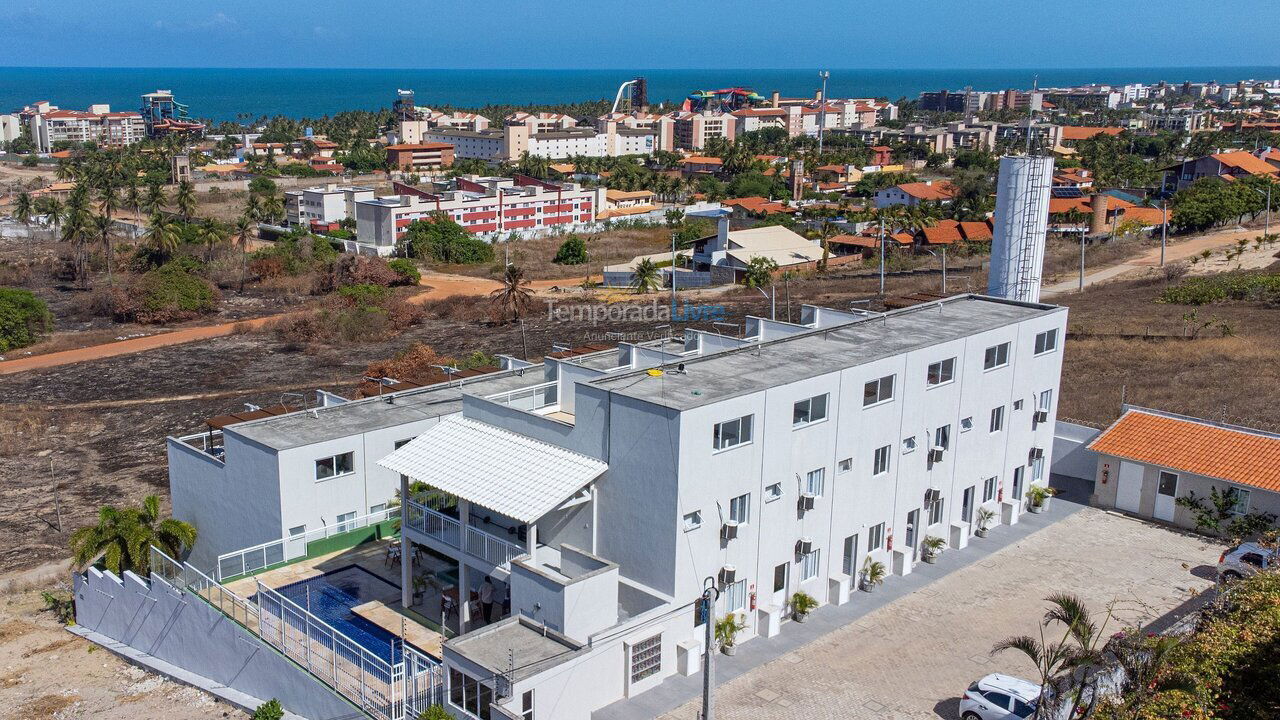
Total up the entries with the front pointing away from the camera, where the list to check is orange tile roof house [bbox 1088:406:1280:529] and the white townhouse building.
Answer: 0

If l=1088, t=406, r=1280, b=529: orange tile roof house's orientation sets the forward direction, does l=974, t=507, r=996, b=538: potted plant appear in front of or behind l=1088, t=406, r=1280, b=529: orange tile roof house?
in front

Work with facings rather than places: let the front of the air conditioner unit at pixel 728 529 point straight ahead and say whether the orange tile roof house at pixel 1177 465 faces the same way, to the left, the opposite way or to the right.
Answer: to the right

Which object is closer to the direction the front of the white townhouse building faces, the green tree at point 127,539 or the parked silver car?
the parked silver car

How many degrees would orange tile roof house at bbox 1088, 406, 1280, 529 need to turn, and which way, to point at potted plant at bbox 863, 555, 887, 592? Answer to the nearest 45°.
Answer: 0° — it already faces it

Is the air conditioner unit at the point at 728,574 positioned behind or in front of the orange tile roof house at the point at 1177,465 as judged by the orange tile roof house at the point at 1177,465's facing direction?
in front

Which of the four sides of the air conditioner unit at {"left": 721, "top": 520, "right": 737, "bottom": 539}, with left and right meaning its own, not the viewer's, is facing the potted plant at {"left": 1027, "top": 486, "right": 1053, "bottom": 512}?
left

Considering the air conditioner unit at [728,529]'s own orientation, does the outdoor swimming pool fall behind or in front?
behind

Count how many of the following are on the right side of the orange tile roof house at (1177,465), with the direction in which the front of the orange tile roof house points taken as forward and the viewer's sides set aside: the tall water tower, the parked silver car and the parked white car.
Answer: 1

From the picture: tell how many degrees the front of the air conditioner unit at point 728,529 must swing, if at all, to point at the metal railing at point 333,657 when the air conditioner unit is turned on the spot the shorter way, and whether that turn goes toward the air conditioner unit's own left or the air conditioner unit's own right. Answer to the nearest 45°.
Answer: approximately 135° to the air conditioner unit's own right

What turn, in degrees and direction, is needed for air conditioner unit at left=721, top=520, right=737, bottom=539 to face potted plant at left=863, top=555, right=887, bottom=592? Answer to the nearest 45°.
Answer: approximately 90° to its left

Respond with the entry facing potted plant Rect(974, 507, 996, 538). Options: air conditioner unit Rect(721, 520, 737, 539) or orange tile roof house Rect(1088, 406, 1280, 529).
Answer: the orange tile roof house

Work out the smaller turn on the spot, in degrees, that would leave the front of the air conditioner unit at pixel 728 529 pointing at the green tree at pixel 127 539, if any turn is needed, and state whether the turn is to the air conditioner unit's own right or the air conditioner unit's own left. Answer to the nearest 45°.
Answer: approximately 135° to the air conditioner unit's own right

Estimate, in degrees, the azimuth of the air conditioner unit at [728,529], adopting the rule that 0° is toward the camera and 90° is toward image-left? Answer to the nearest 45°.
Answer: approximately 315°

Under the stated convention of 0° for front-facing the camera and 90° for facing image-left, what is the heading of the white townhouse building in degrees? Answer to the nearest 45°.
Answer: approximately 315°
